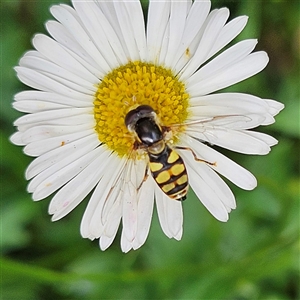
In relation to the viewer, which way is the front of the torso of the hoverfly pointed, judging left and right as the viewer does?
facing away from the viewer and to the left of the viewer
